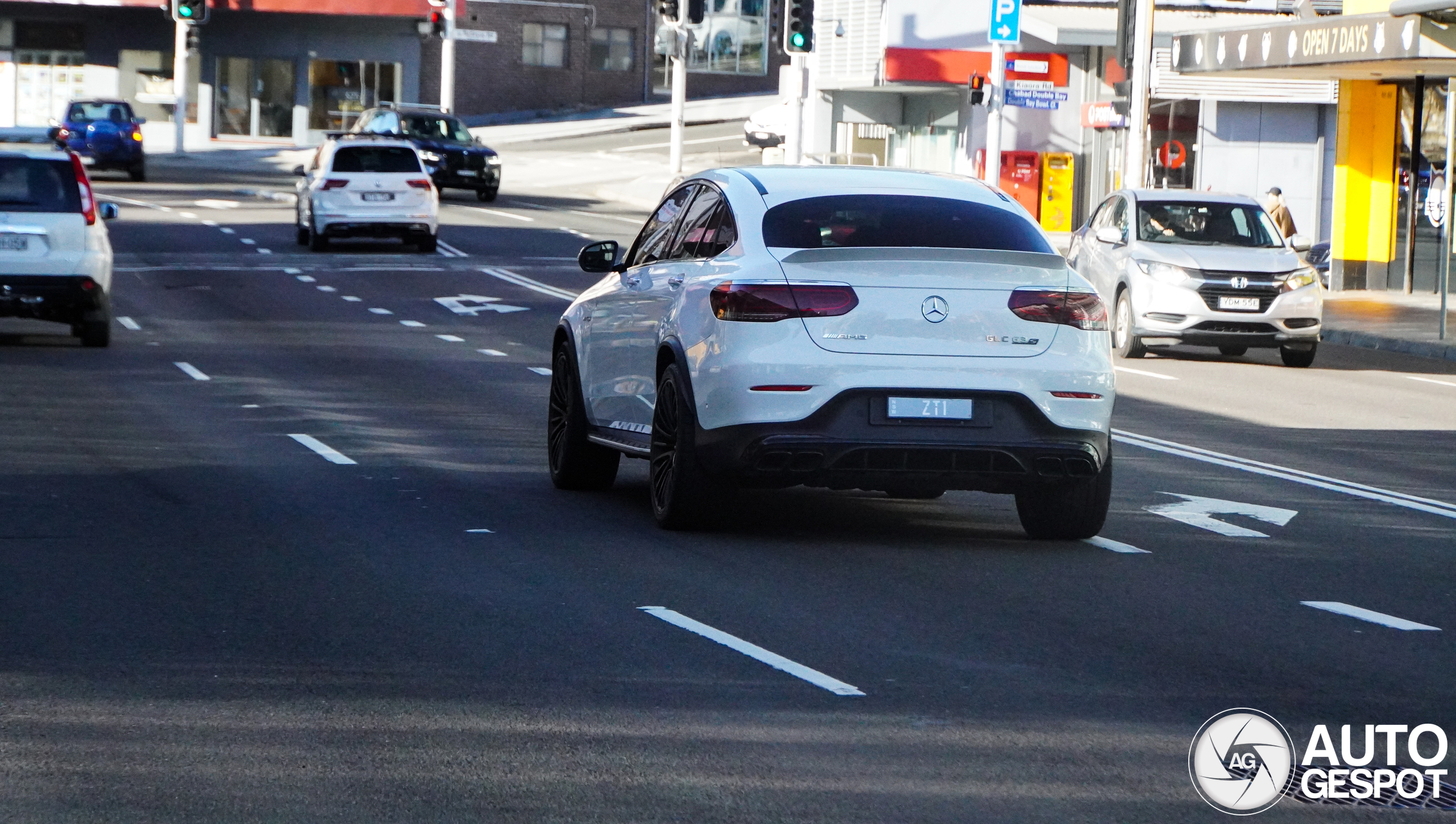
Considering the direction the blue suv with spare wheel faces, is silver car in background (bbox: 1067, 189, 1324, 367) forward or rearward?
rearward

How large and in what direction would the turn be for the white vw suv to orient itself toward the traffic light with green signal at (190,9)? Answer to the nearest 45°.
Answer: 0° — it already faces it

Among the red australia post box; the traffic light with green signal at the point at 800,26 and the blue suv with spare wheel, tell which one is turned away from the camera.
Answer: the blue suv with spare wheel

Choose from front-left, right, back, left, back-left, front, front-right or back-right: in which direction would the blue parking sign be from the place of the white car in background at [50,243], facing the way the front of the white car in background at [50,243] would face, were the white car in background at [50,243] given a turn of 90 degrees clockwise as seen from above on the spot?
front-left

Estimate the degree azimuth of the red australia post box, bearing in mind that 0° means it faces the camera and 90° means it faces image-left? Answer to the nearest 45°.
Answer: approximately 0°

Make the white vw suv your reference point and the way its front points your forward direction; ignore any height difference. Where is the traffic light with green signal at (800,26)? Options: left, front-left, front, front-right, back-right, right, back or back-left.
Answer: front-right

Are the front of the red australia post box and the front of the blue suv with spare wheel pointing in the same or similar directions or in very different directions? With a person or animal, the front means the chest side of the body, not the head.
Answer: very different directions

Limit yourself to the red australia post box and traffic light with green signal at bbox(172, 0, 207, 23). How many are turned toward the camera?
2

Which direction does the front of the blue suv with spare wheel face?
away from the camera

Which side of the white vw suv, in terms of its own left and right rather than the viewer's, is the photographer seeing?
back

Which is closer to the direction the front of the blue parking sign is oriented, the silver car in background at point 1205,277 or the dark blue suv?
the silver car in background

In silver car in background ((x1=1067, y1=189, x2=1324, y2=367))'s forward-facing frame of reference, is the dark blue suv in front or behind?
behind

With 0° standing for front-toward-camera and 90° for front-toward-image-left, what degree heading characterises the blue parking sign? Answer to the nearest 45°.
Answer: approximately 0°

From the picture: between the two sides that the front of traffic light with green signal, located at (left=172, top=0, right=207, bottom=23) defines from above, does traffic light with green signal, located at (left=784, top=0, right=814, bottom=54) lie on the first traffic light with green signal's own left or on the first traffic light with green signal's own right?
on the first traffic light with green signal's own left

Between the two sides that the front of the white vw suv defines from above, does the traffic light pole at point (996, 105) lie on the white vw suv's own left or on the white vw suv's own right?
on the white vw suv's own right
